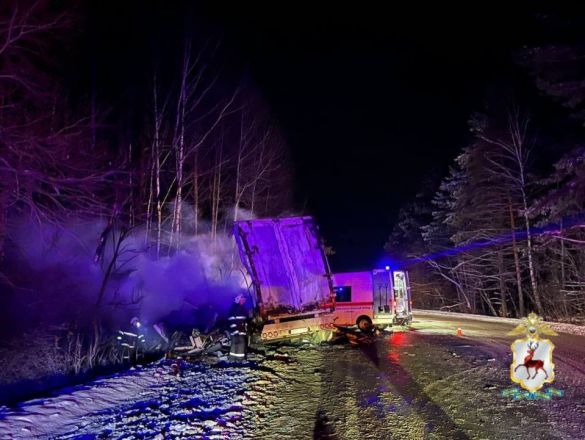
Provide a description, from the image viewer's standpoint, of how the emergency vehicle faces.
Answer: facing away from the viewer and to the left of the viewer

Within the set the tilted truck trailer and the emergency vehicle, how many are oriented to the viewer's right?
0

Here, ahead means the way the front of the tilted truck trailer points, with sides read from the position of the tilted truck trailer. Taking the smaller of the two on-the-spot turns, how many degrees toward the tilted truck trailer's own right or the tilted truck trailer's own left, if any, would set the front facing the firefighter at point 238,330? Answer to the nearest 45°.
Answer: approximately 135° to the tilted truck trailer's own left

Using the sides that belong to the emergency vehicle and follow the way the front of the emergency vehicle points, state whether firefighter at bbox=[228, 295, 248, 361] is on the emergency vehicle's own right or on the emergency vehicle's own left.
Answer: on the emergency vehicle's own left
